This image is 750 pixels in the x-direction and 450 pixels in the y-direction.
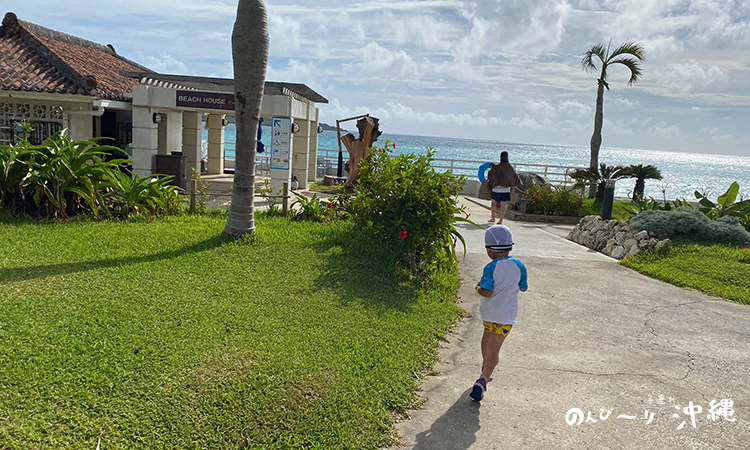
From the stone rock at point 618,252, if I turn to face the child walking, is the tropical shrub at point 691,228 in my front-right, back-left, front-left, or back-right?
back-left

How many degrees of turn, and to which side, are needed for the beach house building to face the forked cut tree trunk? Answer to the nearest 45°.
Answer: approximately 45° to its left

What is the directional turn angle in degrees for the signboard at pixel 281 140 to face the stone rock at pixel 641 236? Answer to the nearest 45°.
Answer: approximately 45° to its left

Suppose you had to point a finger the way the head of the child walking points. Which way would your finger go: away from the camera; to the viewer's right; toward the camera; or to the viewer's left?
away from the camera

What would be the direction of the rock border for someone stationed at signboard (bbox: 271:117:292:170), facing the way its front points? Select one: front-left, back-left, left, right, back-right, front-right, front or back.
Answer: front-left

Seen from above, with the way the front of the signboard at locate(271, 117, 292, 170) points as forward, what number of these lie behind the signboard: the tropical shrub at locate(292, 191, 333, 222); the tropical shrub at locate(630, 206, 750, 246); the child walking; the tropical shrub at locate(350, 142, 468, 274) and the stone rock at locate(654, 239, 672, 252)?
0

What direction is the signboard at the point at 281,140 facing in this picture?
toward the camera

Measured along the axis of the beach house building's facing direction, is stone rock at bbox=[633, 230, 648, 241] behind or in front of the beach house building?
in front

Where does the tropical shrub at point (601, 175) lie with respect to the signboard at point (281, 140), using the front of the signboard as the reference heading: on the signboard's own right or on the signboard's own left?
on the signboard's own left

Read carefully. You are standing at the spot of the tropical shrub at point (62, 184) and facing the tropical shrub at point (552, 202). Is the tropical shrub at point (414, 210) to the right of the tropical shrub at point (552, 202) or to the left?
right

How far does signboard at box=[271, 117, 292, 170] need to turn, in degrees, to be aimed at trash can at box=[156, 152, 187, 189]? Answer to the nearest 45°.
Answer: approximately 90° to its right

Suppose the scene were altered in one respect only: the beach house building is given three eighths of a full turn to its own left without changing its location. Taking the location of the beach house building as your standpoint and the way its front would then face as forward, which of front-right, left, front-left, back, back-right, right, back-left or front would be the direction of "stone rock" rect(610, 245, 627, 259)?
back-right

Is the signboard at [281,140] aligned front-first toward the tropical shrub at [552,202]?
no

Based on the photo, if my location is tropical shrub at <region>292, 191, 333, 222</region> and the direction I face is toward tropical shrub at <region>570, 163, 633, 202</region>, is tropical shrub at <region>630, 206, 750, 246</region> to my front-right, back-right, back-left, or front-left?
front-right

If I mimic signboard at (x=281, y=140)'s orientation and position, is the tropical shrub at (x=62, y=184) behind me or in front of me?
in front
